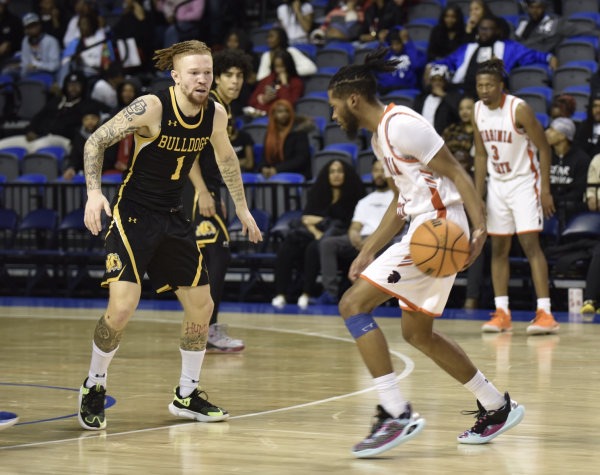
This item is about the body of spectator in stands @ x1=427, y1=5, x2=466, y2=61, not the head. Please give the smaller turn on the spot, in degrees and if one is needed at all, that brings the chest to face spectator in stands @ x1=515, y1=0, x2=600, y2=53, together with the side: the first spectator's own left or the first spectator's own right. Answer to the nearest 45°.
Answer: approximately 90° to the first spectator's own left

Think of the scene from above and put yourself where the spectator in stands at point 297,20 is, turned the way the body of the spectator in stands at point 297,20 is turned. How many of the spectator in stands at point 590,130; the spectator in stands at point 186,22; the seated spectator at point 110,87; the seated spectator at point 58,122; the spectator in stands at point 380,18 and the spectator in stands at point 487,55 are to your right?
3

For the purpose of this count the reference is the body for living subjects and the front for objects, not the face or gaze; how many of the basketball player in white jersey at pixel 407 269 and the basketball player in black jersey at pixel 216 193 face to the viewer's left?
1

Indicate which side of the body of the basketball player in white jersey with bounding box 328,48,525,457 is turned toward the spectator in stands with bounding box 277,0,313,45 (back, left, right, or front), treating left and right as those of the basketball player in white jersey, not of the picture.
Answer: right

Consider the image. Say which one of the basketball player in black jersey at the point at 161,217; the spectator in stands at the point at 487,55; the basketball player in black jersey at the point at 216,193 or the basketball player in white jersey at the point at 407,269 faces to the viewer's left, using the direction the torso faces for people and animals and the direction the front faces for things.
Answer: the basketball player in white jersey

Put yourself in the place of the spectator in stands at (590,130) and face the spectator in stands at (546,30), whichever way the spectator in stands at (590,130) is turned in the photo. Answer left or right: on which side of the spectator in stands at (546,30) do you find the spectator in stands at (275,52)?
left

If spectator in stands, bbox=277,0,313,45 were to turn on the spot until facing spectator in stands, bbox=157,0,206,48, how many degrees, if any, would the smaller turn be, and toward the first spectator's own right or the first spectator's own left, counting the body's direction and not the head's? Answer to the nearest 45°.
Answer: approximately 90° to the first spectator's own right

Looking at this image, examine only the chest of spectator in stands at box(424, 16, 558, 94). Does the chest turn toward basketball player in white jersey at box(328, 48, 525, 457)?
yes

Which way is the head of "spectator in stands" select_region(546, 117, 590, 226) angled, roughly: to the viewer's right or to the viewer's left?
to the viewer's left

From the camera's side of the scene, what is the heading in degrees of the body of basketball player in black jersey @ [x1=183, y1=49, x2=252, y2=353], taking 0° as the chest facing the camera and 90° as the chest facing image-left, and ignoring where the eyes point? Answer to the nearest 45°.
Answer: approximately 315°
